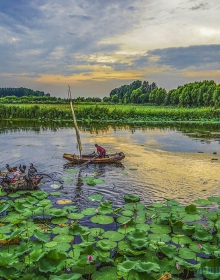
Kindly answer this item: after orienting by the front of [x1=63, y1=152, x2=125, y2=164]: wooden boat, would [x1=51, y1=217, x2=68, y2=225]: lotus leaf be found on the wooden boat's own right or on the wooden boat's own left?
on the wooden boat's own left

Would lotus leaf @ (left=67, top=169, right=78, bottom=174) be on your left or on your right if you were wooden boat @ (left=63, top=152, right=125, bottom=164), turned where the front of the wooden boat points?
on your left

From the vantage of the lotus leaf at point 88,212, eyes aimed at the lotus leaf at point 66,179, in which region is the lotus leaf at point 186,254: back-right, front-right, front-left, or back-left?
back-right

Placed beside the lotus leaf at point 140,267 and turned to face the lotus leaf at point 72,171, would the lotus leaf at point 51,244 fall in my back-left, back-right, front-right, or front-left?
front-left

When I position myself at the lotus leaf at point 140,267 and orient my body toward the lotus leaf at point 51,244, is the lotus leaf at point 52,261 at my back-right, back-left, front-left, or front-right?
front-left

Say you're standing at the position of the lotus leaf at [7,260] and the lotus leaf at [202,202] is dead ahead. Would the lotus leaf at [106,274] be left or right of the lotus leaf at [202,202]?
right

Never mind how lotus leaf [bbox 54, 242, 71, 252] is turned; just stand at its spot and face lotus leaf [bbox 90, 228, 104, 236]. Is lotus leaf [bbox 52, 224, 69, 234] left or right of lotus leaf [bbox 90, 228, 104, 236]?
left

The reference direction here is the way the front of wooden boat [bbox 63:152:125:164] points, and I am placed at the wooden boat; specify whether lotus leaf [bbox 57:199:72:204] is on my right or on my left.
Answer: on my left

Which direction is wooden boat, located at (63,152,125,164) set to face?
to the viewer's left

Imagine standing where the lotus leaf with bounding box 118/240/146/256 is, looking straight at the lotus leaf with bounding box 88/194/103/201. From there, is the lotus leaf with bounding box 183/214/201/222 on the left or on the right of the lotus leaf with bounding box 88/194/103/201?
right
